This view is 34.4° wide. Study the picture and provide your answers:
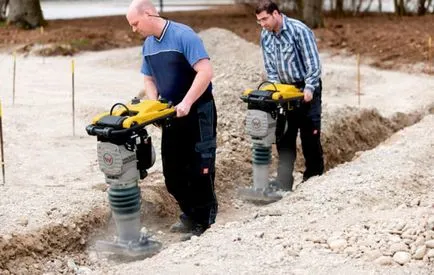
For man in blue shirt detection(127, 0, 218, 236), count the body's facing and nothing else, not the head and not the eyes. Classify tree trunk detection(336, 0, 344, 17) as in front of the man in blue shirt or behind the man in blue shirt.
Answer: behind

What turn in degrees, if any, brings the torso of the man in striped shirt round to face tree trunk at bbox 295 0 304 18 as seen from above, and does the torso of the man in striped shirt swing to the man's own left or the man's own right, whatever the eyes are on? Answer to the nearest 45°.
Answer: approximately 135° to the man's own right

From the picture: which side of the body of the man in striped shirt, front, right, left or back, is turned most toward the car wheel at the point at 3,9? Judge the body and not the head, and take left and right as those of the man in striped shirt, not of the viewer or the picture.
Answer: right

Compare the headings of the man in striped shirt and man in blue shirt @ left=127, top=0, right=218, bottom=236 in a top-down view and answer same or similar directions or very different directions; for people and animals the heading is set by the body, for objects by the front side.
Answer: same or similar directions

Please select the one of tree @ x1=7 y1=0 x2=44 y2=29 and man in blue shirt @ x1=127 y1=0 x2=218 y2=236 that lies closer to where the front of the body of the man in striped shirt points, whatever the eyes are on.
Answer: the man in blue shirt

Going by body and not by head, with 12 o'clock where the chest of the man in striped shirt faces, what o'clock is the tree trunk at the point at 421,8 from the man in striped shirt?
The tree trunk is roughly at 5 o'clock from the man in striped shirt.

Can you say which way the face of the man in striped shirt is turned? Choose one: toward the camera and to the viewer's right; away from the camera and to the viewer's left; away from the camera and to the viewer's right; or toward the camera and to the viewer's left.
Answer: toward the camera and to the viewer's left

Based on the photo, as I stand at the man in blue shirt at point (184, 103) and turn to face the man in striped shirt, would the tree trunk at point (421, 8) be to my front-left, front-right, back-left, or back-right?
front-left

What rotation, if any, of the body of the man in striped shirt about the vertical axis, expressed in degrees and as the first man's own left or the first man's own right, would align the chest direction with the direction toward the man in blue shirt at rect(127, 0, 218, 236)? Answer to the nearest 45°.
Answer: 0° — they already face them

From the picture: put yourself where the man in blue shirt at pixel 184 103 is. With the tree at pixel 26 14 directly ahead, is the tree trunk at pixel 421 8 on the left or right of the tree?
right

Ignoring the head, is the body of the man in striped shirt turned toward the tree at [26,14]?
no

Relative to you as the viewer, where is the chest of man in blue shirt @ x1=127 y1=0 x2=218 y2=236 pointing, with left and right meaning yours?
facing the viewer and to the left of the viewer

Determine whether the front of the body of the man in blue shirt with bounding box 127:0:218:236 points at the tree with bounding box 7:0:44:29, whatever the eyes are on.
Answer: no

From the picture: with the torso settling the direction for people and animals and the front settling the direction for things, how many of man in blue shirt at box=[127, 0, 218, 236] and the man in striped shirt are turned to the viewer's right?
0
